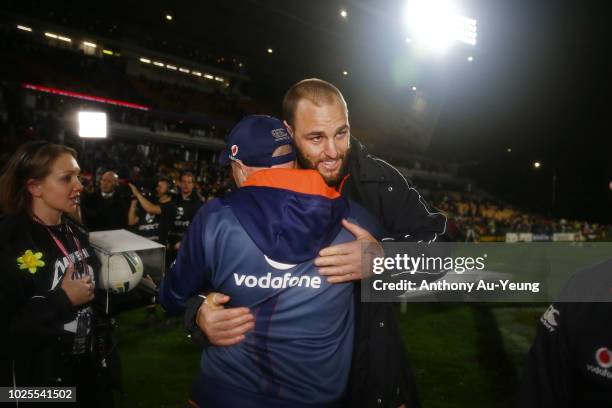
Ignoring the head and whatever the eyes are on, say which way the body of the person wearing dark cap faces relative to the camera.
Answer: away from the camera

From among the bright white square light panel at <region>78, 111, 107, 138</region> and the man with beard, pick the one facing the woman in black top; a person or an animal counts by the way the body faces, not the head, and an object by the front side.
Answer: the bright white square light panel

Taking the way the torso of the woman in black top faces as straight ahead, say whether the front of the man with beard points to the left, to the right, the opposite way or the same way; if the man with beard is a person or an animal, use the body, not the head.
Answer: to the right

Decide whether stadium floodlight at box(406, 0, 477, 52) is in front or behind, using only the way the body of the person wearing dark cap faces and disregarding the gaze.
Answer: in front

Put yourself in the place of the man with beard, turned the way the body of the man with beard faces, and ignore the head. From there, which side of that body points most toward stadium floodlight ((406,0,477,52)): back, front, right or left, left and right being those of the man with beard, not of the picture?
back

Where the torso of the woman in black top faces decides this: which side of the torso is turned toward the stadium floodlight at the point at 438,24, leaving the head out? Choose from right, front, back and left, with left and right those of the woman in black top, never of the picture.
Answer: left

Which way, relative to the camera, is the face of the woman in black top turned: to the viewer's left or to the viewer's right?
to the viewer's right

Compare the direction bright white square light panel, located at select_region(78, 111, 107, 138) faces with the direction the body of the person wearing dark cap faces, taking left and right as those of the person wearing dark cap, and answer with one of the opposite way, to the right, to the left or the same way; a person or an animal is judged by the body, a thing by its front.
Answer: the opposite way

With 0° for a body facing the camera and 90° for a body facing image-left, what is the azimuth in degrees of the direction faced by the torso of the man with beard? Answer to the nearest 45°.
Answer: approximately 0°

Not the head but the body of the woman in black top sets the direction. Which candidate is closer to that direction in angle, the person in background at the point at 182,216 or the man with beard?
the man with beard

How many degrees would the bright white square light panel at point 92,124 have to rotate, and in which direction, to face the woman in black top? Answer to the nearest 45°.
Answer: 0° — it already faces them

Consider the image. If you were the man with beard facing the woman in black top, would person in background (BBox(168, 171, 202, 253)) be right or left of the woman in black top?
right
